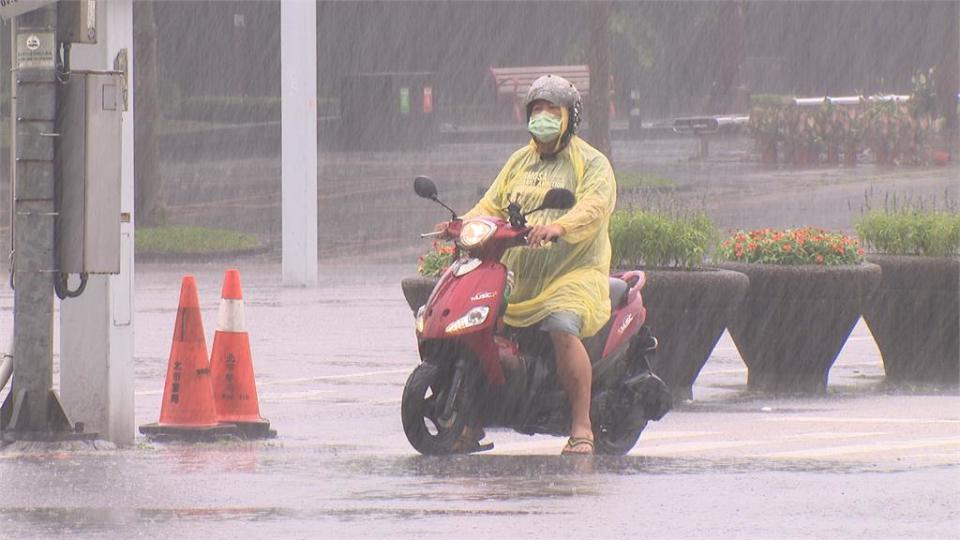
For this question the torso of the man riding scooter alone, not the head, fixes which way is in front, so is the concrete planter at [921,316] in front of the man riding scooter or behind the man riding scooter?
behind

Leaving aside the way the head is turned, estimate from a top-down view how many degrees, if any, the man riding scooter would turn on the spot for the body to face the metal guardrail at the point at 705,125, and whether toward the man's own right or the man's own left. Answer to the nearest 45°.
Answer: approximately 135° to the man's own right

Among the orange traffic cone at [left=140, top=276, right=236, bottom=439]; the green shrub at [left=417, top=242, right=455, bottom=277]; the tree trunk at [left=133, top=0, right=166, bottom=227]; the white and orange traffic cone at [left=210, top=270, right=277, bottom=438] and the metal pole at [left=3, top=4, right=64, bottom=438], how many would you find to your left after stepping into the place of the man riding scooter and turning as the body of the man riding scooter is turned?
0

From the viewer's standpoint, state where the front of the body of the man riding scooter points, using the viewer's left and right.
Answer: facing the viewer and to the left of the viewer

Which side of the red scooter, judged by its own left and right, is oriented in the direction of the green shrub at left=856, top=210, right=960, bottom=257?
back

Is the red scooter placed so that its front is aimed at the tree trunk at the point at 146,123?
no

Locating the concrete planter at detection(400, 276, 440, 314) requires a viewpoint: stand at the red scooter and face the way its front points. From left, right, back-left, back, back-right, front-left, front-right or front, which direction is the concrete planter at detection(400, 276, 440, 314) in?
back-right

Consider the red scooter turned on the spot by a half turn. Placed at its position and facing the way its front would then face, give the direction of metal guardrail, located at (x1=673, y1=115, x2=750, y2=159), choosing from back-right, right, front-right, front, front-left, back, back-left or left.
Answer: front-left

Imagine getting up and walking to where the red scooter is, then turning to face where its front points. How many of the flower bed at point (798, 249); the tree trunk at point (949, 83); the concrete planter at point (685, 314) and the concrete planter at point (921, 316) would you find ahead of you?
0

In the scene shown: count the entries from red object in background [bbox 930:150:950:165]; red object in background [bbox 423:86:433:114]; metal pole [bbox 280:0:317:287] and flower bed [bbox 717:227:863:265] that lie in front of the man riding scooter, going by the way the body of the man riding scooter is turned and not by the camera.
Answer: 0

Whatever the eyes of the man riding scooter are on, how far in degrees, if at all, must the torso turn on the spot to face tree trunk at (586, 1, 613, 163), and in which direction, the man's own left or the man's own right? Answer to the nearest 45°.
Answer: approximately 135° to the man's own right

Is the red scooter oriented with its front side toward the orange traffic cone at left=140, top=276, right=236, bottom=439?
no

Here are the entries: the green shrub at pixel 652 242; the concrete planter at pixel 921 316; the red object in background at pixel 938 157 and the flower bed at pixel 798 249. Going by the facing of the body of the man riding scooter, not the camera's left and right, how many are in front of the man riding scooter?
0

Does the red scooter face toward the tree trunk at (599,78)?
no

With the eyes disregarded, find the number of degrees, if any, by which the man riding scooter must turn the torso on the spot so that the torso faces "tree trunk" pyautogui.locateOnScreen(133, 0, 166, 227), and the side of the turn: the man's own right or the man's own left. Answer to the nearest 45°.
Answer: approximately 135° to the man's own right

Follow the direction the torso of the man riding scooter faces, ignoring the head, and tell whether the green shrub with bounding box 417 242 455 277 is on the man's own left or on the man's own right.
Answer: on the man's own right

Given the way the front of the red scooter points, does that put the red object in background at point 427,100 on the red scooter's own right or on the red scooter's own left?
on the red scooter's own right

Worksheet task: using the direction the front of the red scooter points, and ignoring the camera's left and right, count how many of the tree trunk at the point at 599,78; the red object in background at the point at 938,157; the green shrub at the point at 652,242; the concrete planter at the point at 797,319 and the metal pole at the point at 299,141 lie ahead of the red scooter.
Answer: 0

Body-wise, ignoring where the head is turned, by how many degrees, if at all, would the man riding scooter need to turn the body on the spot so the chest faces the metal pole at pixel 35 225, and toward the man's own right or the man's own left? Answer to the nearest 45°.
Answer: approximately 45° to the man's own right
